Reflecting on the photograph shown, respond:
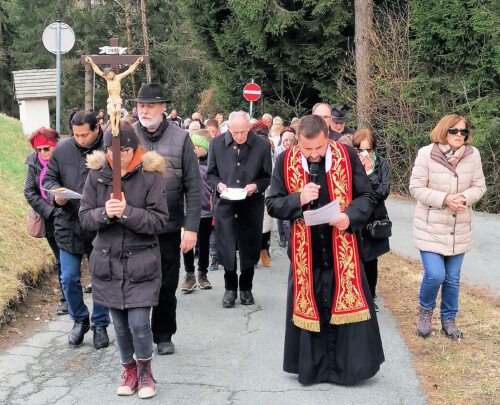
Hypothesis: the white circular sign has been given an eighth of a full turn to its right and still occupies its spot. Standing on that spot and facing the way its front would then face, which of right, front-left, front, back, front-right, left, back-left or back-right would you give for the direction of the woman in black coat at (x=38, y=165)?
back-right

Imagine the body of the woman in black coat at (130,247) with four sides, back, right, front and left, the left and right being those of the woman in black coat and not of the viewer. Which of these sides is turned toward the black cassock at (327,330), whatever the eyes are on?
left

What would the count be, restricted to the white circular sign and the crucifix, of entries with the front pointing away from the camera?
1

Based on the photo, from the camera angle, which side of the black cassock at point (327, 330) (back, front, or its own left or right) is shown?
front

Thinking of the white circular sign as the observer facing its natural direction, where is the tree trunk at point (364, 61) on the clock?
The tree trunk is roughly at 2 o'clock from the white circular sign.

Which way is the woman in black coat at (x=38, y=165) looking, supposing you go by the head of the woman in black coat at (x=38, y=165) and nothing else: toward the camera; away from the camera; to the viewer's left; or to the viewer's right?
toward the camera

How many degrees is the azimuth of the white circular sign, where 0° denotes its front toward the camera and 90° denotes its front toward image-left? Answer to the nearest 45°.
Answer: approximately 180°

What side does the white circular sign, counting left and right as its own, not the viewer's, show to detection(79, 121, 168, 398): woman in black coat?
back

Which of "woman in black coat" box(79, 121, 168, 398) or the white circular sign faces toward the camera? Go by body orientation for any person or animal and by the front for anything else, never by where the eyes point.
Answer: the woman in black coat

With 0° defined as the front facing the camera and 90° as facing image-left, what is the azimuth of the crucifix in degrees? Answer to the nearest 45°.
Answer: approximately 0°

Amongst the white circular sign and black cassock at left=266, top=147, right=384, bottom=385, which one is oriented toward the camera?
the black cassock

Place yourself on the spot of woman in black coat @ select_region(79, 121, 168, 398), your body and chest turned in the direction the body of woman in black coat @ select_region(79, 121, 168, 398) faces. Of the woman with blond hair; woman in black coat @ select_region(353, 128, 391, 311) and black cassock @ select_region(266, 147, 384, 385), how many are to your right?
0

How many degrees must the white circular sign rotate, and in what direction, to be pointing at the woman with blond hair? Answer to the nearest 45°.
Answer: approximately 135° to its right

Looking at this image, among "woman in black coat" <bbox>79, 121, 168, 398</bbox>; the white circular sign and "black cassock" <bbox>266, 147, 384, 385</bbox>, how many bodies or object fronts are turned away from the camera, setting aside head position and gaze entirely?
1

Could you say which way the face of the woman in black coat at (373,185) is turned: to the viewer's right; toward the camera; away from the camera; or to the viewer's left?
toward the camera

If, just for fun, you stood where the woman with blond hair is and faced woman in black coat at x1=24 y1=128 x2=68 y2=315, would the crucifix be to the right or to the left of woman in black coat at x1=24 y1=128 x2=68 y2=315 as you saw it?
left

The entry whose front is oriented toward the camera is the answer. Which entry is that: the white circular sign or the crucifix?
the crucifix

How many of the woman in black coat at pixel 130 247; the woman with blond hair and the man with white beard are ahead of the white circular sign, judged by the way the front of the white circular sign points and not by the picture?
0

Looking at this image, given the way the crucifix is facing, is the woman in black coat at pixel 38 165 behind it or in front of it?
behind

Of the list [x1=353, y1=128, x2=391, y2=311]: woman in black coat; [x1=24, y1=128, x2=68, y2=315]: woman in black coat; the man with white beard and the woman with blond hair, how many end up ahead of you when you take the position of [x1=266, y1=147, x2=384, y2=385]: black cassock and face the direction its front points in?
0

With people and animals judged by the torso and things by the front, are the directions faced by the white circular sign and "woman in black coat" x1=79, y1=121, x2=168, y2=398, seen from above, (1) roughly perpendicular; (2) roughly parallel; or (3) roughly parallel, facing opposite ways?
roughly parallel, facing opposite ways

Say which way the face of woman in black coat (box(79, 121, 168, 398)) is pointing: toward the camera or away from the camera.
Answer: toward the camera

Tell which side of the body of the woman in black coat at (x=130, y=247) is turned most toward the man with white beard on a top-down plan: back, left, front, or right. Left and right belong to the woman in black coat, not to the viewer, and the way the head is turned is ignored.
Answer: back

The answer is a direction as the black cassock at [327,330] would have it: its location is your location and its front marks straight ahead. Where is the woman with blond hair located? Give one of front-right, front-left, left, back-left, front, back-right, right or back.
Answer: back-left

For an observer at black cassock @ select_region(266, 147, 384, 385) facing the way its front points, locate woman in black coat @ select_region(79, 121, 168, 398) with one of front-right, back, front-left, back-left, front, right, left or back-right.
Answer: right
